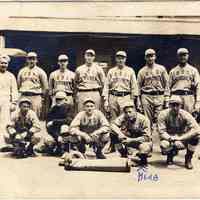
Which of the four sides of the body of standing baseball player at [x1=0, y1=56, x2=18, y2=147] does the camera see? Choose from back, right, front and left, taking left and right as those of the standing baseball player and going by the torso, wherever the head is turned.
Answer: front
